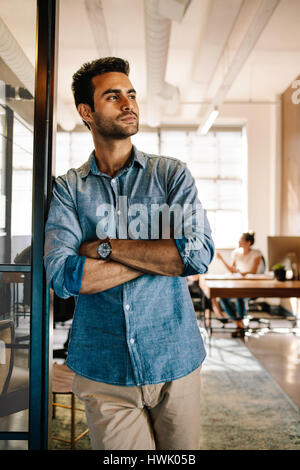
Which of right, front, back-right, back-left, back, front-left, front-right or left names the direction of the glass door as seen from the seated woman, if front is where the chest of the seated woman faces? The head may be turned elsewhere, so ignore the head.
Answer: front-left

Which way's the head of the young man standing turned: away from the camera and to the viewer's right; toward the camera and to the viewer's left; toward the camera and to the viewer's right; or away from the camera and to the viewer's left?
toward the camera and to the viewer's right

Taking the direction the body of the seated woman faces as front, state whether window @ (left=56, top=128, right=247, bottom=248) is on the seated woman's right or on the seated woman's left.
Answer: on the seated woman's right

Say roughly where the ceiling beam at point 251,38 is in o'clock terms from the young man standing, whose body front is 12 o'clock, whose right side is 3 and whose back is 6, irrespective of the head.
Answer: The ceiling beam is roughly at 7 o'clock from the young man standing.

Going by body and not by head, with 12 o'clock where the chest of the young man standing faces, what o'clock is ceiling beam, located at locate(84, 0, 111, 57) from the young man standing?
The ceiling beam is roughly at 6 o'clock from the young man standing.

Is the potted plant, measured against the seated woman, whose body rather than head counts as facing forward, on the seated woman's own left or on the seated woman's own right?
on the seated woman's own left

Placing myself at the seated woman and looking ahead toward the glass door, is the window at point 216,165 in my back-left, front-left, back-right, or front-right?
back-right

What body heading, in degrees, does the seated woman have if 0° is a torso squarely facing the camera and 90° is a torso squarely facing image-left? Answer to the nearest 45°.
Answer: approximately 45°

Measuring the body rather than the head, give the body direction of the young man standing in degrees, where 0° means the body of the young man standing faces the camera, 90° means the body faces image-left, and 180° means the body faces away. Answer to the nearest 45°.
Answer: approximately 0°
